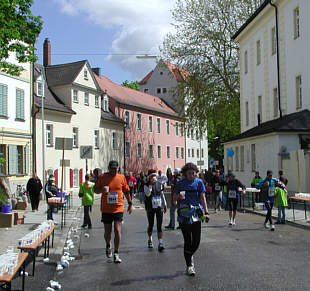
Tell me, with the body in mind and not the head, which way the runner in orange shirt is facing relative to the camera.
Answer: toward the camera

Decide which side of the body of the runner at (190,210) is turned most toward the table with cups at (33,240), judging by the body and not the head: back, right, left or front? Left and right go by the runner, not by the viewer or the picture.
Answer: right

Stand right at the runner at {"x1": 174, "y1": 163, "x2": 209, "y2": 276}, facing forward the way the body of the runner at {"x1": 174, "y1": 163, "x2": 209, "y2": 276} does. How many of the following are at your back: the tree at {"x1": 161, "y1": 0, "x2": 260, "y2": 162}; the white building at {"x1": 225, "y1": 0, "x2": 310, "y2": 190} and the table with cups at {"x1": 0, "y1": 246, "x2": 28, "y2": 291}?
2

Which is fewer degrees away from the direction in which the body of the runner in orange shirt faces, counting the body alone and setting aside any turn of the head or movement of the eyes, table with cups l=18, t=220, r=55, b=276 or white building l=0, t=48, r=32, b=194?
the table with cups

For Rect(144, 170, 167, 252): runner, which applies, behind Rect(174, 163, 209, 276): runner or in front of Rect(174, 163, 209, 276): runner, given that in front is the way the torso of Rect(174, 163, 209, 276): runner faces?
behind

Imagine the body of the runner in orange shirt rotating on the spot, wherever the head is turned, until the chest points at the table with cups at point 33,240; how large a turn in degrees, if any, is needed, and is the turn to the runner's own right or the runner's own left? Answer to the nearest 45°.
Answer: approximately 45° to the runner's own right

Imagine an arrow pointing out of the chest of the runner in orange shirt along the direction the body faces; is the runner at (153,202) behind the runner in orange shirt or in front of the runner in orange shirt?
behind

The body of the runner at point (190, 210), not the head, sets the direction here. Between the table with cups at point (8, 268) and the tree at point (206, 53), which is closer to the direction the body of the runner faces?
the table with cups

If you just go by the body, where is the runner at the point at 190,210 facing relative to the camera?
toward the camera

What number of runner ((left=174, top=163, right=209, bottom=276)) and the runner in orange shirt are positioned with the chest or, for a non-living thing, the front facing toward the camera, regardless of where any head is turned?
2

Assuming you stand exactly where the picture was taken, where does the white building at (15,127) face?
facing the viewer and to the right of the viewer
